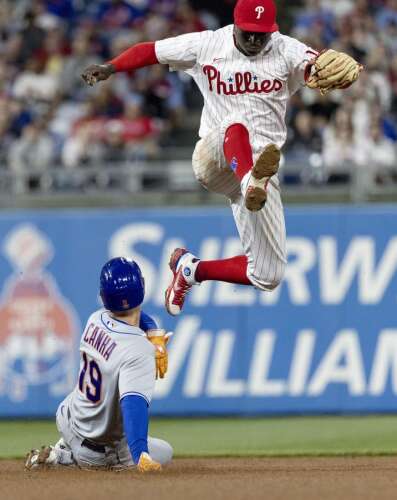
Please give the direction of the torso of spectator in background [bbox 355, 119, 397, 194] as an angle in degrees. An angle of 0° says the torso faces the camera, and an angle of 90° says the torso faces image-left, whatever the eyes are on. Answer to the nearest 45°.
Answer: approximately 0°

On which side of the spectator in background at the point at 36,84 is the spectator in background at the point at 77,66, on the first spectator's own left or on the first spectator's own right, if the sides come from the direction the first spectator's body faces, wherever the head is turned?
on the first spectator's own left

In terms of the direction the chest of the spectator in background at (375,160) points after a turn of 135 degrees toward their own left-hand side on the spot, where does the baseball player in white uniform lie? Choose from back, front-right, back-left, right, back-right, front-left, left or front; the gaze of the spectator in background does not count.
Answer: back-right

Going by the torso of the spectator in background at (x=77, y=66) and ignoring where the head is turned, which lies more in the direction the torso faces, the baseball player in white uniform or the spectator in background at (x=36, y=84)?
the baseball player in white uniform

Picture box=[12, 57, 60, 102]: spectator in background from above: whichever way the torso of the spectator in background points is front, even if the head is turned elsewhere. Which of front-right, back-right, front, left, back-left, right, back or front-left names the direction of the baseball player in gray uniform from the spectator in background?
front

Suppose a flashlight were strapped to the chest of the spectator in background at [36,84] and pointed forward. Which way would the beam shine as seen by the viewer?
toward the camera

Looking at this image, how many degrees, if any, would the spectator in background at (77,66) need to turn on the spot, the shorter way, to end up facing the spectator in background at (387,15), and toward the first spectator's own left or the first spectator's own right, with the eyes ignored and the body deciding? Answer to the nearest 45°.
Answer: approximately 90° to the first spectator's own left

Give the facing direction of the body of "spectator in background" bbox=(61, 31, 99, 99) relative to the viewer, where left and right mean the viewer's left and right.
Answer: facing the viewer

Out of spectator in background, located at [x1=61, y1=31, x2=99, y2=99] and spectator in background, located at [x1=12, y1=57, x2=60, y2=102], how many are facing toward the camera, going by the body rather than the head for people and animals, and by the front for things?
2

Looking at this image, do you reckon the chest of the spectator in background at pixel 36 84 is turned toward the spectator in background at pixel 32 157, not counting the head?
yes

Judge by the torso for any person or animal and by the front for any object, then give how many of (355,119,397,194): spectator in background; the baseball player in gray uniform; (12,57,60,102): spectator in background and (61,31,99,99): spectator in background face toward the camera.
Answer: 3

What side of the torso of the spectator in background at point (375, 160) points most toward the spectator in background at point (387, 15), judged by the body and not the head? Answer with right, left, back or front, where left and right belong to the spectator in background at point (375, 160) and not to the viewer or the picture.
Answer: back

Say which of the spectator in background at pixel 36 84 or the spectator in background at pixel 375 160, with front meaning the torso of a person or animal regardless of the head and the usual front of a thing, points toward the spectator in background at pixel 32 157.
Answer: the spectator in background at pixel 36 84

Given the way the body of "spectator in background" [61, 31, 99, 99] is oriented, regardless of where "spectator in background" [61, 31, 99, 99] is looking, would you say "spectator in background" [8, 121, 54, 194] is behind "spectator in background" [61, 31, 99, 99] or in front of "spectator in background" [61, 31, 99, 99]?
in front
